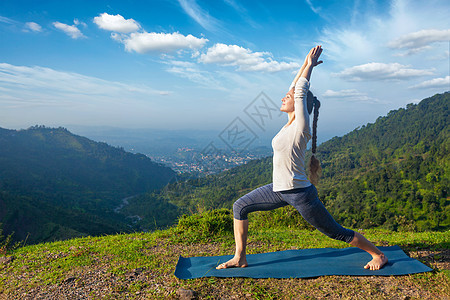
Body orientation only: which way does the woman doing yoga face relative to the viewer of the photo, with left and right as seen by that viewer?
facing to the left of the viewer

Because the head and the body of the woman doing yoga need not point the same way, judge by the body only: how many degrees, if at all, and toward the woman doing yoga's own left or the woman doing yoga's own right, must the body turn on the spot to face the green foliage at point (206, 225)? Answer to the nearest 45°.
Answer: approximately 45° to the woman doing yoga's own right
